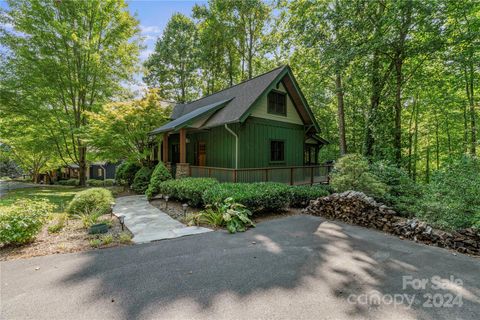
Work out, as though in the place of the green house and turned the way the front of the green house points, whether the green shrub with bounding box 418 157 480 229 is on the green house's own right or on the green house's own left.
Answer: on the green house's own left

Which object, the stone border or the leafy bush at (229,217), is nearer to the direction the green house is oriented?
the leafy bush

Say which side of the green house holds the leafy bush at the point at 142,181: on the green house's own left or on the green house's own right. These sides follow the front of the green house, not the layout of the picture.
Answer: on the green house's own right

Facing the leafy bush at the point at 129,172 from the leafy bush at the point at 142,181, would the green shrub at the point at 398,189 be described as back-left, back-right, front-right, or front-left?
back-right

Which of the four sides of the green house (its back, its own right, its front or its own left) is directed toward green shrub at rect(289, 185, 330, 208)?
left

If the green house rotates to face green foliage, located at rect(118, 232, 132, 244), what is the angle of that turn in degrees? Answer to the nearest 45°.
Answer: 0° — it already faces it

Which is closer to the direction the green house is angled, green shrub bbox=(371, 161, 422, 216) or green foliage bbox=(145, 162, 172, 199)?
the green foliage

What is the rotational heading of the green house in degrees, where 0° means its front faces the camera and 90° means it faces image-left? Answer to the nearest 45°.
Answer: approximately 45°

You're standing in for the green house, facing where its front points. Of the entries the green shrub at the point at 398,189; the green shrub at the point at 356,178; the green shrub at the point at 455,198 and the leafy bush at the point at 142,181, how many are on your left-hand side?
3

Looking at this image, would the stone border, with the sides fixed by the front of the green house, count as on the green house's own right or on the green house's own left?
on the green house's own left

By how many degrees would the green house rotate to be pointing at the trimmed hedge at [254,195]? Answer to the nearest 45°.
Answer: approximately 45° to its left

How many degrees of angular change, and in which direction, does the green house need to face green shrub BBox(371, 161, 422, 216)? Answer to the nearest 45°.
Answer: approximately 90° to its left
